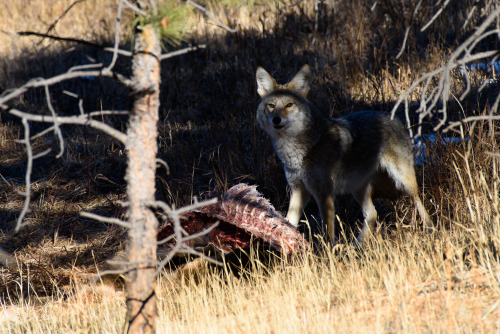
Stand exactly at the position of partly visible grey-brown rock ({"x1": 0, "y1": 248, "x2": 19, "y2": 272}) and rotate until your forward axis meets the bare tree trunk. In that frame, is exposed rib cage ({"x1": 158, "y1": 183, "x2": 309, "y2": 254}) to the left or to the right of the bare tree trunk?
left

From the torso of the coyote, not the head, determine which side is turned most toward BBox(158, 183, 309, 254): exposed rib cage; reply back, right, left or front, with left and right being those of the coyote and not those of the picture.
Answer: front

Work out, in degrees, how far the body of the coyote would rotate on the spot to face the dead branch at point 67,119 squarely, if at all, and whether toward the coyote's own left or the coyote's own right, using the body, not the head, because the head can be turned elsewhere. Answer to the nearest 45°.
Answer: approximately 45° to the coyote's own left

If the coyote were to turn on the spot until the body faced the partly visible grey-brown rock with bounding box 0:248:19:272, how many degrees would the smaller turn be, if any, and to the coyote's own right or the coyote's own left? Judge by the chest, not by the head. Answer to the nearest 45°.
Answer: approximately 45° to the coyote's own right

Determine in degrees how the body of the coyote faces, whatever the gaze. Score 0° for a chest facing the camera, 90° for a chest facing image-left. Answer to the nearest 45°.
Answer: approximately 45°

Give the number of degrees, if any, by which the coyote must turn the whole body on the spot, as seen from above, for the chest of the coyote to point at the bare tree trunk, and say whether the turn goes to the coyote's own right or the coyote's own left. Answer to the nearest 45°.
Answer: approximately 45° to the coyote's own left
